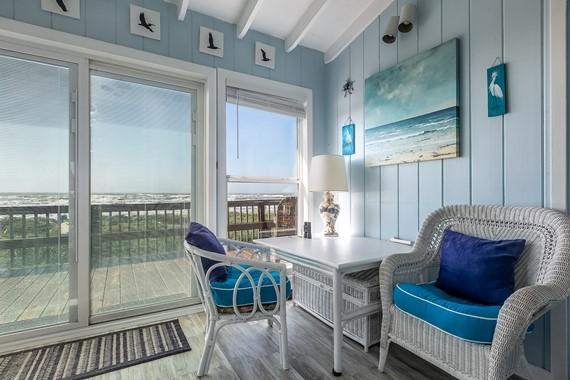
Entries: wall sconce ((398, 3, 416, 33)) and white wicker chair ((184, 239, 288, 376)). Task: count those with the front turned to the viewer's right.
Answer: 1

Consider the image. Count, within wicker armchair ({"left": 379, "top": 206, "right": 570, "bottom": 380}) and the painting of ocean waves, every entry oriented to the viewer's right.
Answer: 0

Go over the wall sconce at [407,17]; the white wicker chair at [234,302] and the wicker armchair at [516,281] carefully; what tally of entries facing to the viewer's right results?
1

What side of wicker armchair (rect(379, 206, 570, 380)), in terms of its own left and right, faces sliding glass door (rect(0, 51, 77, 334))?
front

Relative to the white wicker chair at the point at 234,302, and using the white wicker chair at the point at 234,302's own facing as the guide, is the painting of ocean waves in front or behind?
in front

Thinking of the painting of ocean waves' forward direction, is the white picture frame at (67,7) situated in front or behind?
in front

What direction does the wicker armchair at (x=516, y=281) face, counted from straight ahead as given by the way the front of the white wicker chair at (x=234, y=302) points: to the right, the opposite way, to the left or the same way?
the opposite way

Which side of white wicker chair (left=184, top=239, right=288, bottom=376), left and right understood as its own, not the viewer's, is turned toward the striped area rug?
back

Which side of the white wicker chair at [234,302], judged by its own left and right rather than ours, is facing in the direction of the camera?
right

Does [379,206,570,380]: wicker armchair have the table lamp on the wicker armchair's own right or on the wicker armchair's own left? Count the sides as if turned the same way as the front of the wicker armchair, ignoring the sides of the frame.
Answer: on the wicker armchair's own right

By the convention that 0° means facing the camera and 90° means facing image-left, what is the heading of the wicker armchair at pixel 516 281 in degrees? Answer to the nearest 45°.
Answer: approximately 45°
